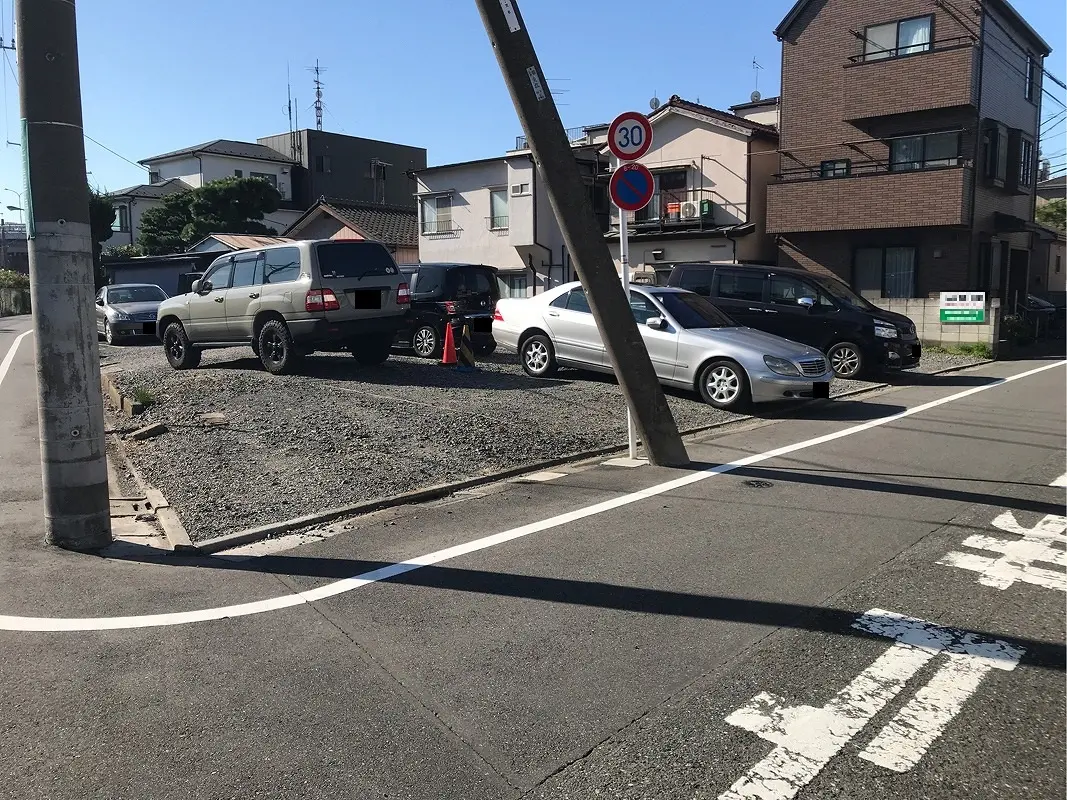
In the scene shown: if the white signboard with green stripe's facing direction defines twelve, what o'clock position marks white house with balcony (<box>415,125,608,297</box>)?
The white house with balcony is roughly at 4 o'clock from the white signboard with green stripe.

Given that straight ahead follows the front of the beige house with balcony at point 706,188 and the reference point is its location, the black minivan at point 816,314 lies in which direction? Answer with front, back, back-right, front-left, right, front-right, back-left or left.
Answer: front-left

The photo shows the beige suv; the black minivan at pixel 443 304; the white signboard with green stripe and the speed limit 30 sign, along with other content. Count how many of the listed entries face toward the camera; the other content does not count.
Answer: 2

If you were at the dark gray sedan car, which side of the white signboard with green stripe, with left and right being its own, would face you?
right

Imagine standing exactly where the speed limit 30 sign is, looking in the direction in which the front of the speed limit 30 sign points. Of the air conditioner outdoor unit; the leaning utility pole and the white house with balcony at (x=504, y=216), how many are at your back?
2

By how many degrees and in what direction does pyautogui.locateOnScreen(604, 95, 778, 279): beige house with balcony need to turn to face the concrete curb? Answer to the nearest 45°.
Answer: approximately 45° to its left

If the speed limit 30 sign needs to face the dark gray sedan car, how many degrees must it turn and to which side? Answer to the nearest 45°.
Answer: approximately 135° to its right

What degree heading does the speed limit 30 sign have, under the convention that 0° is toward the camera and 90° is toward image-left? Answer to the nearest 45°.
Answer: approximately 0°

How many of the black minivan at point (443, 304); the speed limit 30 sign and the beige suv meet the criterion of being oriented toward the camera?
1

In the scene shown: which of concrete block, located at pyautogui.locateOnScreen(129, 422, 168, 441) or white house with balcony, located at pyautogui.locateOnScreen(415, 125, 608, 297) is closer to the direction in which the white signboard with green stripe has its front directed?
the concrete block

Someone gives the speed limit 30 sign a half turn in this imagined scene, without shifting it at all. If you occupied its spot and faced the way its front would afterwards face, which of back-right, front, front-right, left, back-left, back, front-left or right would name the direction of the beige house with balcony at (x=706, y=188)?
front

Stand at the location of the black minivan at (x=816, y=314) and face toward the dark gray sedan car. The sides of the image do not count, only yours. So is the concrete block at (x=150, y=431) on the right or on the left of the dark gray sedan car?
left

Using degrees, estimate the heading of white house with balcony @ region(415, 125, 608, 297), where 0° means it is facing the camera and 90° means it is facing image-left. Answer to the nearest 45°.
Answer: approximately 45°

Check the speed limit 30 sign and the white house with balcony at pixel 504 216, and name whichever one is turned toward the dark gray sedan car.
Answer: the white house with balcony

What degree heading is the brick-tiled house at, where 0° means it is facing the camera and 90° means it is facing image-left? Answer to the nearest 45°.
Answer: approximately 45°
